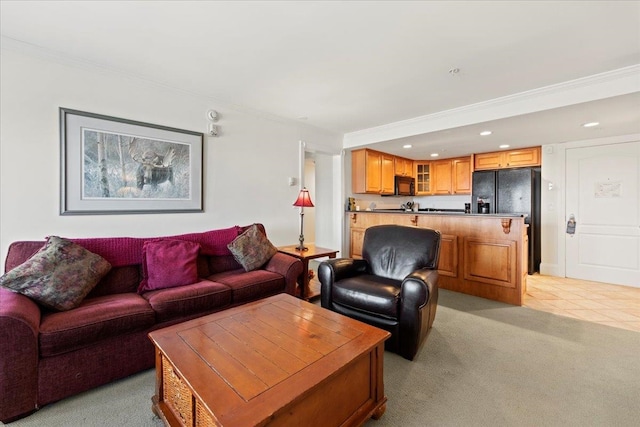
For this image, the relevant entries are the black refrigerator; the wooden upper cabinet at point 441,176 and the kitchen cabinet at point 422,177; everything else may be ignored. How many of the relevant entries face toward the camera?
3

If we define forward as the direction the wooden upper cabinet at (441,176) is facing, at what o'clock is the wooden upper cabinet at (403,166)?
the wooden upper cabinet at (403,166) is roughly at 2 o'clock from the wooden upper cabinet at (441,176).

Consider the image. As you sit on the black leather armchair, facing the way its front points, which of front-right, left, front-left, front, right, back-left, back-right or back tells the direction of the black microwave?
back-right

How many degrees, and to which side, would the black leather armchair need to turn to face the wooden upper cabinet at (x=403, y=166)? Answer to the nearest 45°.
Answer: approximately 135° to its right

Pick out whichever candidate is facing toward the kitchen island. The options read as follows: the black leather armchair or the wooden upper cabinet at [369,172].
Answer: the wooden upper cabinet

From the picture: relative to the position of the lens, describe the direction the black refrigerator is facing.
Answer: facing the viewer

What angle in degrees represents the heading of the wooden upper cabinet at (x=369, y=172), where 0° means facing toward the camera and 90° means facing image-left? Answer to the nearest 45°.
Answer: approximately 315°

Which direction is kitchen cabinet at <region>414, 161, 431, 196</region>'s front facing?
toward the camera

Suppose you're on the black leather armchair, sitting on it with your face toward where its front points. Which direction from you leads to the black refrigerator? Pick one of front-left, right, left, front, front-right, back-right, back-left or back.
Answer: back

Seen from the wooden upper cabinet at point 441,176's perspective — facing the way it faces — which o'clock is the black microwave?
The black microwave is roughly at 2 o'clock from the wooden upper cabinet.

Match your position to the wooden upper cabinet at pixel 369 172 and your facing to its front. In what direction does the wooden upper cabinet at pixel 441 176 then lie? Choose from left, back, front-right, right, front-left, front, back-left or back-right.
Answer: left

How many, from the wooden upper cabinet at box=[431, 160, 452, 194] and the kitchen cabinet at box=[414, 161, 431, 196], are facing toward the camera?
2

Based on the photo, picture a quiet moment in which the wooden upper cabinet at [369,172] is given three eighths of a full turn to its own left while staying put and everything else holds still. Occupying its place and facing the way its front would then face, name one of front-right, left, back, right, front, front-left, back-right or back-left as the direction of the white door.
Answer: right

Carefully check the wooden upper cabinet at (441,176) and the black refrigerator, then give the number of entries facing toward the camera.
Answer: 2
